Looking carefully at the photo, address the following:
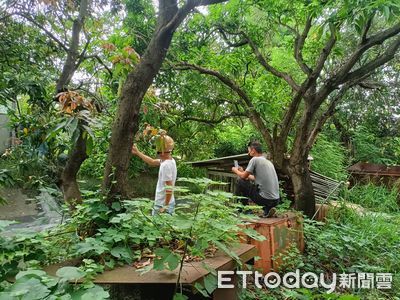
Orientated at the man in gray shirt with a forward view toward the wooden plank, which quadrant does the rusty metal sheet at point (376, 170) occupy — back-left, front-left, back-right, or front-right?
back-left

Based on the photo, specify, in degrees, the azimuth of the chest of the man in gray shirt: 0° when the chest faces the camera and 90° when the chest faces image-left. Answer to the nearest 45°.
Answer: approximately 135°

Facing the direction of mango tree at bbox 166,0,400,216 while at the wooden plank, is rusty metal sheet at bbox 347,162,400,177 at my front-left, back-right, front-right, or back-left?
front-right

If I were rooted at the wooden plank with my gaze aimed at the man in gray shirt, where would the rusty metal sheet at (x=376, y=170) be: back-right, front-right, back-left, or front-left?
front-right

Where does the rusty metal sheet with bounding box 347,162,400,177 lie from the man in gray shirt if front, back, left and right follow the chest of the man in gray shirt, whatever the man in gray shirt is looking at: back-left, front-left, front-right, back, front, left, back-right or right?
right

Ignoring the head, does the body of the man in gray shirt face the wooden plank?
no

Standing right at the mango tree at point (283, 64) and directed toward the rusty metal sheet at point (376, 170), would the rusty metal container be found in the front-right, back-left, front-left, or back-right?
back-right
